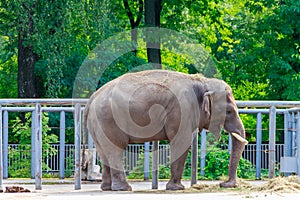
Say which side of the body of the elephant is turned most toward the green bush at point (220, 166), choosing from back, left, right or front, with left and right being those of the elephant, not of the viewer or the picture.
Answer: left

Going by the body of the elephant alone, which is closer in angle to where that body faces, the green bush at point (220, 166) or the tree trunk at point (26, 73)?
the green bush

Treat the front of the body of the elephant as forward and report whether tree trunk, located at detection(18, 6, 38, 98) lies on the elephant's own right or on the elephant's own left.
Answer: on the elephant's own left

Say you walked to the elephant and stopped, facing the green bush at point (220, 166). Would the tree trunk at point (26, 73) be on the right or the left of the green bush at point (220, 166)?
left

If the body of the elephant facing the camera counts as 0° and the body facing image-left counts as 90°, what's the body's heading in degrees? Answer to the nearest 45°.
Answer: approximately 270°

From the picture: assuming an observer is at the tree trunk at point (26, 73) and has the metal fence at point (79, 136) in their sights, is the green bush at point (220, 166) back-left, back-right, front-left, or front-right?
front-left

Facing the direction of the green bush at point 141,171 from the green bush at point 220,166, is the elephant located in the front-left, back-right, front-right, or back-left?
front-left

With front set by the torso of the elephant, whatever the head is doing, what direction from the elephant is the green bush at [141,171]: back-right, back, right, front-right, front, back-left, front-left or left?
left

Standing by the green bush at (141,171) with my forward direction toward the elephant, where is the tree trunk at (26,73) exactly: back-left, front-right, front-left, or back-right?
back-right
